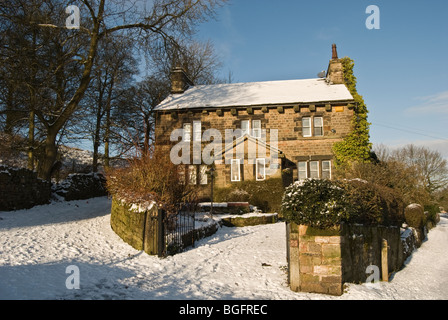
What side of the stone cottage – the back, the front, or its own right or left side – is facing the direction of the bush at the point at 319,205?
front

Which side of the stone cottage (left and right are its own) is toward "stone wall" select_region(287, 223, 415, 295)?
front

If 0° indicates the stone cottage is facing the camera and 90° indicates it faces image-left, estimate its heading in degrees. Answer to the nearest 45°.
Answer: approximately 0°

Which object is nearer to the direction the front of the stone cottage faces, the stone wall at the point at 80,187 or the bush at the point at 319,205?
the bush

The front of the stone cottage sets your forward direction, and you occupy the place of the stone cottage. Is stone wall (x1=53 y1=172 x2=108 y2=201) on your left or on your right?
on your right

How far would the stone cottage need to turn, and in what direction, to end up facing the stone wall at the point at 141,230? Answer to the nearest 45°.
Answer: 0° — it already faces it

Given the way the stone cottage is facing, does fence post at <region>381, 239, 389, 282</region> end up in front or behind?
in front

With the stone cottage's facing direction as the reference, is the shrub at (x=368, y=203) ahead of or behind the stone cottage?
ahead

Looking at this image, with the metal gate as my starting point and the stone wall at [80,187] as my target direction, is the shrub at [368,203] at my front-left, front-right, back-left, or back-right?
back-right

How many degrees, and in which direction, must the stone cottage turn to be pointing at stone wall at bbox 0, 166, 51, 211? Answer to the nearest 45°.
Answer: approximately 45° to its right
